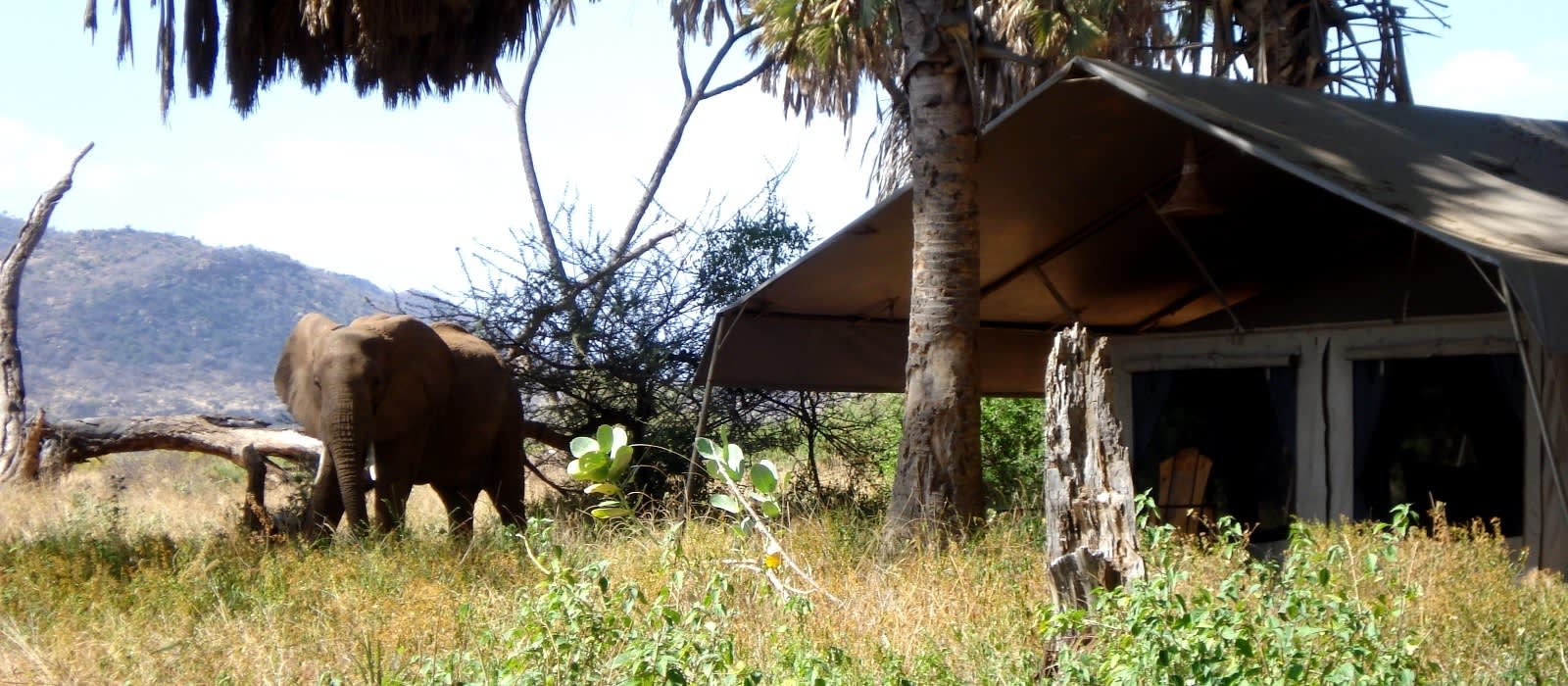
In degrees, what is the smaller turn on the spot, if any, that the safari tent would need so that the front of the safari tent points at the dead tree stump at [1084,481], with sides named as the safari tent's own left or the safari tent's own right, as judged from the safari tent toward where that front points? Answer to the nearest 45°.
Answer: approximately 45° to the safari tent's own left

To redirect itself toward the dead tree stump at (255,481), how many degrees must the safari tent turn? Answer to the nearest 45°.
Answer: approximately 45° to its right

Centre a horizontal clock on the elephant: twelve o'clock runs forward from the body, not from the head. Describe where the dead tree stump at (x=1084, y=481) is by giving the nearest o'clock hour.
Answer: The dead tree stump is roughly at 10 o'clock from the elephant.

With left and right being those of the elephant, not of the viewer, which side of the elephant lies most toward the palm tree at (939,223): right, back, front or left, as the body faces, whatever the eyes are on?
left

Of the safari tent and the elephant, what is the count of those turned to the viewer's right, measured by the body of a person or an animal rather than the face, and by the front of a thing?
0

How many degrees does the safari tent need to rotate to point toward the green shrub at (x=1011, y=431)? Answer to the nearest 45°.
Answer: approximately 90° to its right

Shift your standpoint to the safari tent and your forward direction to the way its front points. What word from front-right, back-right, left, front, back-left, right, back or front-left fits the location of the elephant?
front-right

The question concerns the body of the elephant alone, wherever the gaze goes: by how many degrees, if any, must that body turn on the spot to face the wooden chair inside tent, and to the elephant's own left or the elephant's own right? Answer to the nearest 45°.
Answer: approximately 135° to the elephant's own left

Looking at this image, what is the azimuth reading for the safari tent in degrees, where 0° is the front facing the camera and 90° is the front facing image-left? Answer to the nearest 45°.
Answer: approximately 45°

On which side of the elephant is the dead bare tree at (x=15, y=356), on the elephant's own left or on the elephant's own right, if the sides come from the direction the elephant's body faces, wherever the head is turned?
on the elephant's own right

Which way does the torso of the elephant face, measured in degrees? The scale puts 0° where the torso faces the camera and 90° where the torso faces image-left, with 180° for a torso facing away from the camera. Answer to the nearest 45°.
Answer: approximately 45°

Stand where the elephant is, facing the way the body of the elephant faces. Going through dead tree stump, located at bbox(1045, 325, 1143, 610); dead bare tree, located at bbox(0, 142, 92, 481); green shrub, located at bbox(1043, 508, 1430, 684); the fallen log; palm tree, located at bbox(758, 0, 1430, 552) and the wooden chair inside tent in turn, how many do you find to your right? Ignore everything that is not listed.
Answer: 2

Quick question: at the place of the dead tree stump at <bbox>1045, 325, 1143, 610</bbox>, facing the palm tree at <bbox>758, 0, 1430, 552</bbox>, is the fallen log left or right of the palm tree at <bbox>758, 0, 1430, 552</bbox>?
left

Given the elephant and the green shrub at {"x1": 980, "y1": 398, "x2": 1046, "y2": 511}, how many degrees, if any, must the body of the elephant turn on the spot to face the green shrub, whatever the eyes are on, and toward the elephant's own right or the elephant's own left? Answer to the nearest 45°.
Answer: approximately 135° to the elephant's own left
